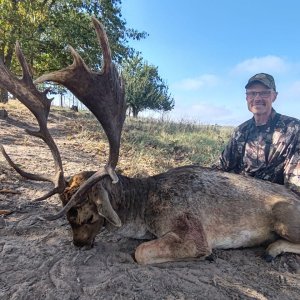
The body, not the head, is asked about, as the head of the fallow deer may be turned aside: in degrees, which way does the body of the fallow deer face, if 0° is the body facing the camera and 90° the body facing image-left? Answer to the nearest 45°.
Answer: approximately 90°

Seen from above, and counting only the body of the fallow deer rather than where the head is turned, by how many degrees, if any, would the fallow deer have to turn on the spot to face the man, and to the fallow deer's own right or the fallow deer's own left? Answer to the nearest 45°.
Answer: approximately 135° to the fallow deer's own right
